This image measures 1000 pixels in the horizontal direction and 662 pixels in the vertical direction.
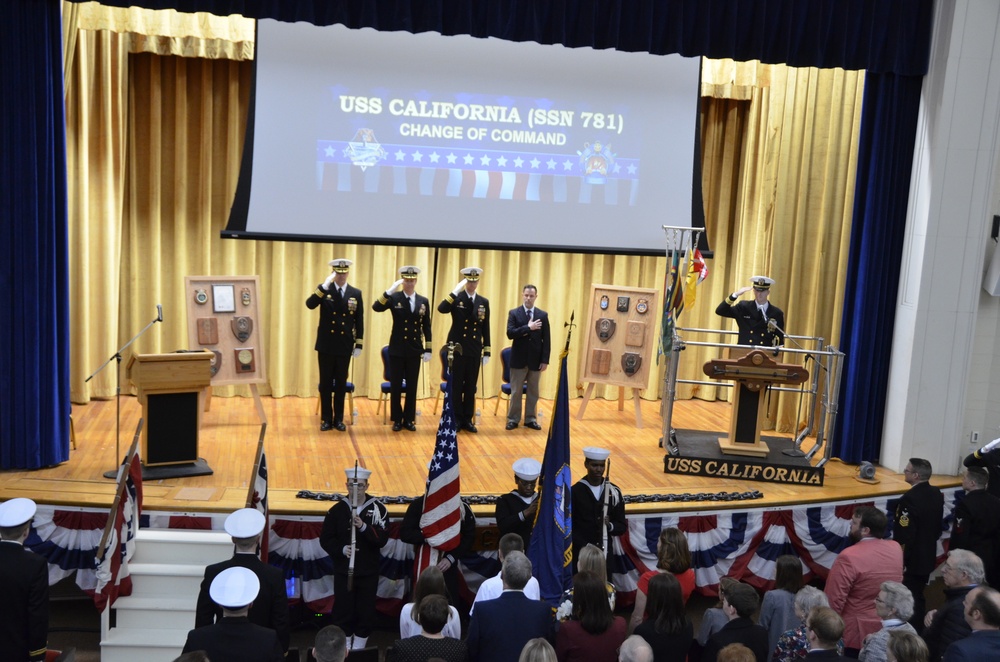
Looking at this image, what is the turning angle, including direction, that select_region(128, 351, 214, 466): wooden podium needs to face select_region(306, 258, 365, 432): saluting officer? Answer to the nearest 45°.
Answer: approximately 135° to its left

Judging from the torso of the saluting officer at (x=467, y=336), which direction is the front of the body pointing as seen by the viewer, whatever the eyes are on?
toward the camera

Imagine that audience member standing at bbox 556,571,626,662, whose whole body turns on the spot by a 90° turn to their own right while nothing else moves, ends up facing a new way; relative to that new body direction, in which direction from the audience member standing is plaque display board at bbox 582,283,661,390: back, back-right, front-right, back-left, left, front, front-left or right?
left

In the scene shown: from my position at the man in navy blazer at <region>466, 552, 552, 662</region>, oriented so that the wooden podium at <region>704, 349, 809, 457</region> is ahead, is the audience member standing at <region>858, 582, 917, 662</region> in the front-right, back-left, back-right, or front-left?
front-right

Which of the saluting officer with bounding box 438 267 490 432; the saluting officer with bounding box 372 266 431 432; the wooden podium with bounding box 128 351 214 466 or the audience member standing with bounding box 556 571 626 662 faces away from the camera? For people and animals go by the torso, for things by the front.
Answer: the audience member standing

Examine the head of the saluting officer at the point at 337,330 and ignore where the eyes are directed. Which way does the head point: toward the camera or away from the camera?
toward the camera

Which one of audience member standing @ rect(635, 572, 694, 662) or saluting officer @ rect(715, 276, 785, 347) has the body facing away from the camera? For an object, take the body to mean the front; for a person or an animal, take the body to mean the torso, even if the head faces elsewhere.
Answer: the audience member standing

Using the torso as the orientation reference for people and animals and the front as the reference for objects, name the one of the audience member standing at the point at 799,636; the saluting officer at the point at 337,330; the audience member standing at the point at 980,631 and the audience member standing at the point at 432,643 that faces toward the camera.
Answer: the saluting officer

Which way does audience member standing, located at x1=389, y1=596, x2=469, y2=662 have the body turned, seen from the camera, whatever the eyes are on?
away from the camera

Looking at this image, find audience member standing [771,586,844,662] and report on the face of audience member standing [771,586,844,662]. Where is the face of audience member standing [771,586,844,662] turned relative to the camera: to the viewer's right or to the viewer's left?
to the viewer's left

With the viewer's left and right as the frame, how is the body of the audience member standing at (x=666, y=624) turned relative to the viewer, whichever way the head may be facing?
facing away from the viewer

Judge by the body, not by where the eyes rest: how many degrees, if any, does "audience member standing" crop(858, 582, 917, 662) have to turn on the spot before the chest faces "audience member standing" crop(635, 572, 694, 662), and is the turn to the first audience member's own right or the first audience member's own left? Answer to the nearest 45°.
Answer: approximately 90° to the first audience member's own left

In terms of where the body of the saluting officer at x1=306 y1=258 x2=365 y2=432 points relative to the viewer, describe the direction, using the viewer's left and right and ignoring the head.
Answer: facing the viewer

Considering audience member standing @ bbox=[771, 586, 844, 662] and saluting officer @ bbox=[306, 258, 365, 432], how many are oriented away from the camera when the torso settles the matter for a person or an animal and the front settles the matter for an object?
1

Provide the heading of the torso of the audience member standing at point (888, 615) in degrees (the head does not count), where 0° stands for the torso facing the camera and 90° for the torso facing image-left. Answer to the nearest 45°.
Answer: approximately 135°

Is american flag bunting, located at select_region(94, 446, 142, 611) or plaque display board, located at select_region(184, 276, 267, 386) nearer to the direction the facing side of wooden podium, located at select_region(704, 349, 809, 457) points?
the american flag bunting

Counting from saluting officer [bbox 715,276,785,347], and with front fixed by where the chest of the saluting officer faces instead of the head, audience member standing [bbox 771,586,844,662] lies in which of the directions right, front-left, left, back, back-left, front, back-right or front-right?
front

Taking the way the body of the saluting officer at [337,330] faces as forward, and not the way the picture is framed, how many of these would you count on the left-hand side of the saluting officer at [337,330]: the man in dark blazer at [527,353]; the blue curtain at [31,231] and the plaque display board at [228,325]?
1

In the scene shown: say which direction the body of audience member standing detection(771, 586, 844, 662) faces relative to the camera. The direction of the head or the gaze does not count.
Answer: away from the camera
